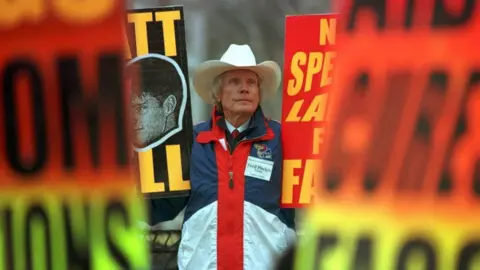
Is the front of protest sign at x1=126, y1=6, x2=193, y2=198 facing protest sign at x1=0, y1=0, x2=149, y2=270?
yes

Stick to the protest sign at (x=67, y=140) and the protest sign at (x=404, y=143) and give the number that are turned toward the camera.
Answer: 2

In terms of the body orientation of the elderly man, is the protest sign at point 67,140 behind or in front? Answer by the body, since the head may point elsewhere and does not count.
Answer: in front

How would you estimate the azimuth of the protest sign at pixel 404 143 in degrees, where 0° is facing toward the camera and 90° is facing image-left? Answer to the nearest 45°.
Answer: approximately 0°

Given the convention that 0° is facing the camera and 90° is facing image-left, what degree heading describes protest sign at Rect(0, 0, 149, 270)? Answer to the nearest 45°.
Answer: approximately 0°

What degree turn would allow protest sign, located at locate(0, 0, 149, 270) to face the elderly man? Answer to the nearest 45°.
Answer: approximately 135° to its left
